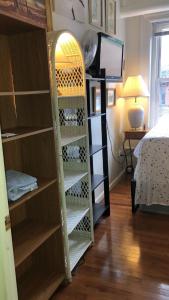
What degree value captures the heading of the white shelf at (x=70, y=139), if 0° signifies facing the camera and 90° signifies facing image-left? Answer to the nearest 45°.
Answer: approximately 315°

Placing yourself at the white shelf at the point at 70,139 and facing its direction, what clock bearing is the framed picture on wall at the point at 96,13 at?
The framed picture on wall is roughly at 8 o'clock from the white shelf.

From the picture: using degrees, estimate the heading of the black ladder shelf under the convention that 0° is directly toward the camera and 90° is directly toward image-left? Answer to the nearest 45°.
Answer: approximately 315°

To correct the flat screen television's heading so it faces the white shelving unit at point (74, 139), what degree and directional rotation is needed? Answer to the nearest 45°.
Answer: approximately 45° to its right
